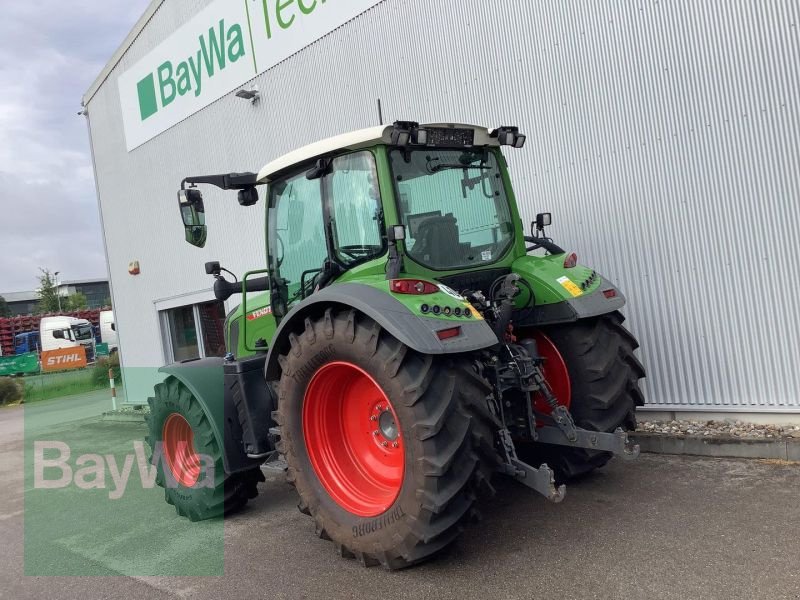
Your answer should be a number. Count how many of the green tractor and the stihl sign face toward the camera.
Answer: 1

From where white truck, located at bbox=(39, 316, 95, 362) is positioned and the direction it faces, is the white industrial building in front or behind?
in front

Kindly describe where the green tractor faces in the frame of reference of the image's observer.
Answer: facing away from the viewer and to the left of the viewer

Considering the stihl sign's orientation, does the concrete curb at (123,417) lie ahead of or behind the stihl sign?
ahead

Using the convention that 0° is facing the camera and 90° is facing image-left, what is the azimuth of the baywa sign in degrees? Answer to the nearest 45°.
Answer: approximately 45°

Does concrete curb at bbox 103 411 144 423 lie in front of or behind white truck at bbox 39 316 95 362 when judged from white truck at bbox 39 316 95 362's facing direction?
in front

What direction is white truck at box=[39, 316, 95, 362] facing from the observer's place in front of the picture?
facing the viewer and to the right of the viewer

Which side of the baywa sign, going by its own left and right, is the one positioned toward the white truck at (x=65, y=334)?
right

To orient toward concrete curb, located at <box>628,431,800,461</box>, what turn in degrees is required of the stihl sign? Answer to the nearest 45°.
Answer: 0° — it already faces it
